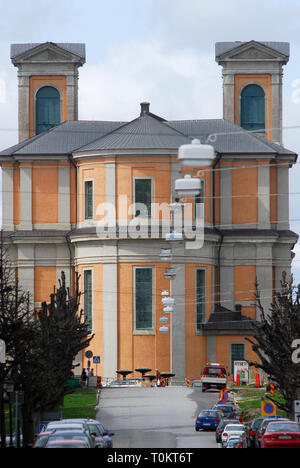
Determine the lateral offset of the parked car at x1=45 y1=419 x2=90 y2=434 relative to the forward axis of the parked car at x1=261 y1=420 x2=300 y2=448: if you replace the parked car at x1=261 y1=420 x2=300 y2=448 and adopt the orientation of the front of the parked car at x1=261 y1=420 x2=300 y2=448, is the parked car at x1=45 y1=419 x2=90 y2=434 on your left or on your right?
on your left

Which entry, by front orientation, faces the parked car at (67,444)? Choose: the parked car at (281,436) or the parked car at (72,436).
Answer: the parked car at (72,436)

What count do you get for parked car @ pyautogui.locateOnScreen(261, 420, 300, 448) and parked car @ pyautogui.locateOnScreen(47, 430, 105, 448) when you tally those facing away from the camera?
1

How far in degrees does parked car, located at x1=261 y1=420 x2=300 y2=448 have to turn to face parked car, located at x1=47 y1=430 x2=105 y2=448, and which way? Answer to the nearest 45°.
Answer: approximately 135° to its left

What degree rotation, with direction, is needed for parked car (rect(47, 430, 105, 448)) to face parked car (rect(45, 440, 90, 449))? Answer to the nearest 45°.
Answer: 0° — it already faces it

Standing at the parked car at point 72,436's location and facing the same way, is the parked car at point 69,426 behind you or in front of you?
behind

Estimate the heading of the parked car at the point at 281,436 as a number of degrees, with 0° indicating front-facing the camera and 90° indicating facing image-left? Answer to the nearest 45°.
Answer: approximately 180°

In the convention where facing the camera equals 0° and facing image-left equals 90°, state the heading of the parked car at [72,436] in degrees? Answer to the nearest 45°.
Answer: approximately 0°

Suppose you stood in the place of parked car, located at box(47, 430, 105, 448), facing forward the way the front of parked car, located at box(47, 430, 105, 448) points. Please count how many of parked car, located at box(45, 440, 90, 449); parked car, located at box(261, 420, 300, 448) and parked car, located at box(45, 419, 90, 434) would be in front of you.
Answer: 1

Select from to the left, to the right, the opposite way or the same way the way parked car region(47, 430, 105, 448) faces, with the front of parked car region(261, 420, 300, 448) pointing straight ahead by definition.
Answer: the opposite way
